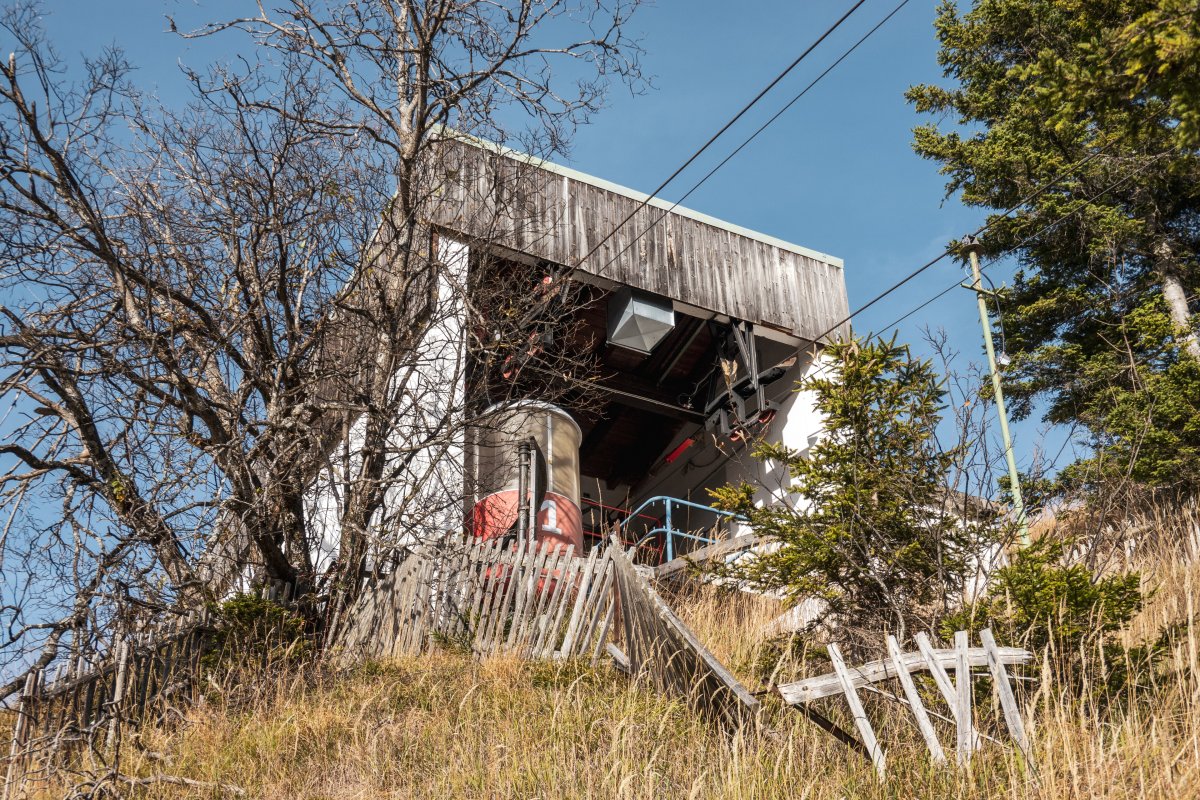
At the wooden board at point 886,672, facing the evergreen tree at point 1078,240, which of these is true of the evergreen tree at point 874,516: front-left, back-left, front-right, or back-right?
front-left

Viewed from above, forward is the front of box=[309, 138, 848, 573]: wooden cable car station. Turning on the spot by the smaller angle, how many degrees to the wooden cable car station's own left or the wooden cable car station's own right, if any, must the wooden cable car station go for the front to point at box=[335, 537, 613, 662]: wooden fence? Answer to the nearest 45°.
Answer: approximately 45° to the wooden cable car station's own right

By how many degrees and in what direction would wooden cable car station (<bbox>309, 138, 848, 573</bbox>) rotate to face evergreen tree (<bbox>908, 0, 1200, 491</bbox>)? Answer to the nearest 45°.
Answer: approximately 45° to its left

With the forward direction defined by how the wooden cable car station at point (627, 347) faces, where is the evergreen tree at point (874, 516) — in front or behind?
in front

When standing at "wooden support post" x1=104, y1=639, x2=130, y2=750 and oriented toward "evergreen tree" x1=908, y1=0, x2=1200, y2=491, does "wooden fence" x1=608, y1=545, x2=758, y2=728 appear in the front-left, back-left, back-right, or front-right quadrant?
front-right

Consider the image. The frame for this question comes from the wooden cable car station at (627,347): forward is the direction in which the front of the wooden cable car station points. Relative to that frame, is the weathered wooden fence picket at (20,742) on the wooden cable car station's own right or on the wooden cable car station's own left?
on the wooden cable car station's own right

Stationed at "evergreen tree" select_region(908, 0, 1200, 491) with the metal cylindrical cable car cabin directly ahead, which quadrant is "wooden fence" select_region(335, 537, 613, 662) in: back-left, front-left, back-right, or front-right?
front-left

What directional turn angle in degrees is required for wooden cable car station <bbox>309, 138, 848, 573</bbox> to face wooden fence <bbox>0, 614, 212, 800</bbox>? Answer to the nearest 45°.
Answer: approximately 90° to its right

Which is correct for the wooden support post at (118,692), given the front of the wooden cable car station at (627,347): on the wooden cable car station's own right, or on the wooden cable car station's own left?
on the wooden cable car station's own right

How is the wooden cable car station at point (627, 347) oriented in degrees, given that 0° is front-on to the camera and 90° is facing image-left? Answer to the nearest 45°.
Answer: approximately 315°

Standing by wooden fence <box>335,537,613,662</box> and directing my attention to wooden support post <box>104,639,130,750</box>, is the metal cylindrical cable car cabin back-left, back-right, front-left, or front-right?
back-right
